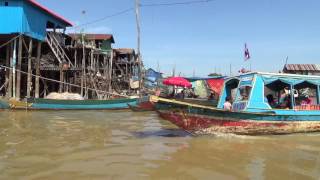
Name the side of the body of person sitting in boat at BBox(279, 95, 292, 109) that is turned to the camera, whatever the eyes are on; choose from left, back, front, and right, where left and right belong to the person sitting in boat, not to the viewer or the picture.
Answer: left

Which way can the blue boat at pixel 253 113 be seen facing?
to the viewer's left

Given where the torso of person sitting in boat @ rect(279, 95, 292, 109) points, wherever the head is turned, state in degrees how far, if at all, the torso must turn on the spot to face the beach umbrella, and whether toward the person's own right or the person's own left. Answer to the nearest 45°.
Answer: approximately 45° to the person's own right

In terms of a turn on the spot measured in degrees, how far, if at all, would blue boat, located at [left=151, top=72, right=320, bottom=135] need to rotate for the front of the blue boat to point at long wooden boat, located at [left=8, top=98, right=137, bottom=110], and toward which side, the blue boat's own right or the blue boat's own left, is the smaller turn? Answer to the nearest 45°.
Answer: approximately 45° to the blue boat's own right

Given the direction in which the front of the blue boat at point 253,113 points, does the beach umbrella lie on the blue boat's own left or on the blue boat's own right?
on the blue boat's own right

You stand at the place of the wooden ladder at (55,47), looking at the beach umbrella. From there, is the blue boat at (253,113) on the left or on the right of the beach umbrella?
right

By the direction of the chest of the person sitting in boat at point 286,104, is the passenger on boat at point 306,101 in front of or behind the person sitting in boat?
behind
